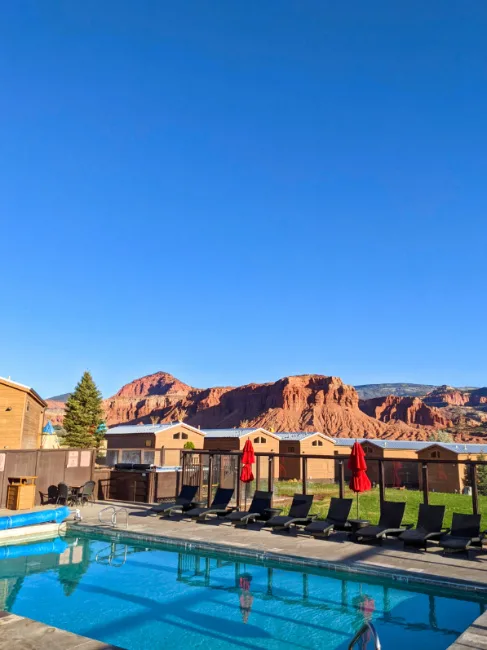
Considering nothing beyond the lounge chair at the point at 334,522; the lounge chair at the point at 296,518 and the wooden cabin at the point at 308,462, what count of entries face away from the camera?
0

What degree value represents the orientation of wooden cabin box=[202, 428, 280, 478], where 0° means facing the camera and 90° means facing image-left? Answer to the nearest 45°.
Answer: approximately 315°

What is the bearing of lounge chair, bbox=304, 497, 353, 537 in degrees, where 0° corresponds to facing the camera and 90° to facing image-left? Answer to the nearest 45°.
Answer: approximately 45°

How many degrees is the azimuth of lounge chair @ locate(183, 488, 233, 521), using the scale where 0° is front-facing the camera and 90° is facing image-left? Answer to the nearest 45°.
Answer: approximately 45°

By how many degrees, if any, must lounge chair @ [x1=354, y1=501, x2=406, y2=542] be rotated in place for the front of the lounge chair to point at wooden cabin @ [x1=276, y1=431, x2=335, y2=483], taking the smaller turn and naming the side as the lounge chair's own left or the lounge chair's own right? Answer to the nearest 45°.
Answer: approximately 135° to the lounge chair's own right

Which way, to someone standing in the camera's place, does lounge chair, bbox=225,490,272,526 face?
facing the viewer and to the left of the viewer

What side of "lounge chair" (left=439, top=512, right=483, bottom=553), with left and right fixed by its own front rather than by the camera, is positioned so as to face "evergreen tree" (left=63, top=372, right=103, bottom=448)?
right

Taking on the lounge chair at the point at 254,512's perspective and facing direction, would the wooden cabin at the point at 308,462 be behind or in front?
behind

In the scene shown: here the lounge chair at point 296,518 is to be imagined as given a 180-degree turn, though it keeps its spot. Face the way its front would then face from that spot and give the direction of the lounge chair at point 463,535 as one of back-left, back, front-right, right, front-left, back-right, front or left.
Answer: right

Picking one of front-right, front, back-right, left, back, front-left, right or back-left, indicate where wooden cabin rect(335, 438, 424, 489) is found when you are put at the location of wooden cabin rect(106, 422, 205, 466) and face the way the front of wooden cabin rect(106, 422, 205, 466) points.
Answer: front-left

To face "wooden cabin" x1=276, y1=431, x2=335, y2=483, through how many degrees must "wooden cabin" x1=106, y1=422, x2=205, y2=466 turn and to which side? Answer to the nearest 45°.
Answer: approximately 45° to its left
